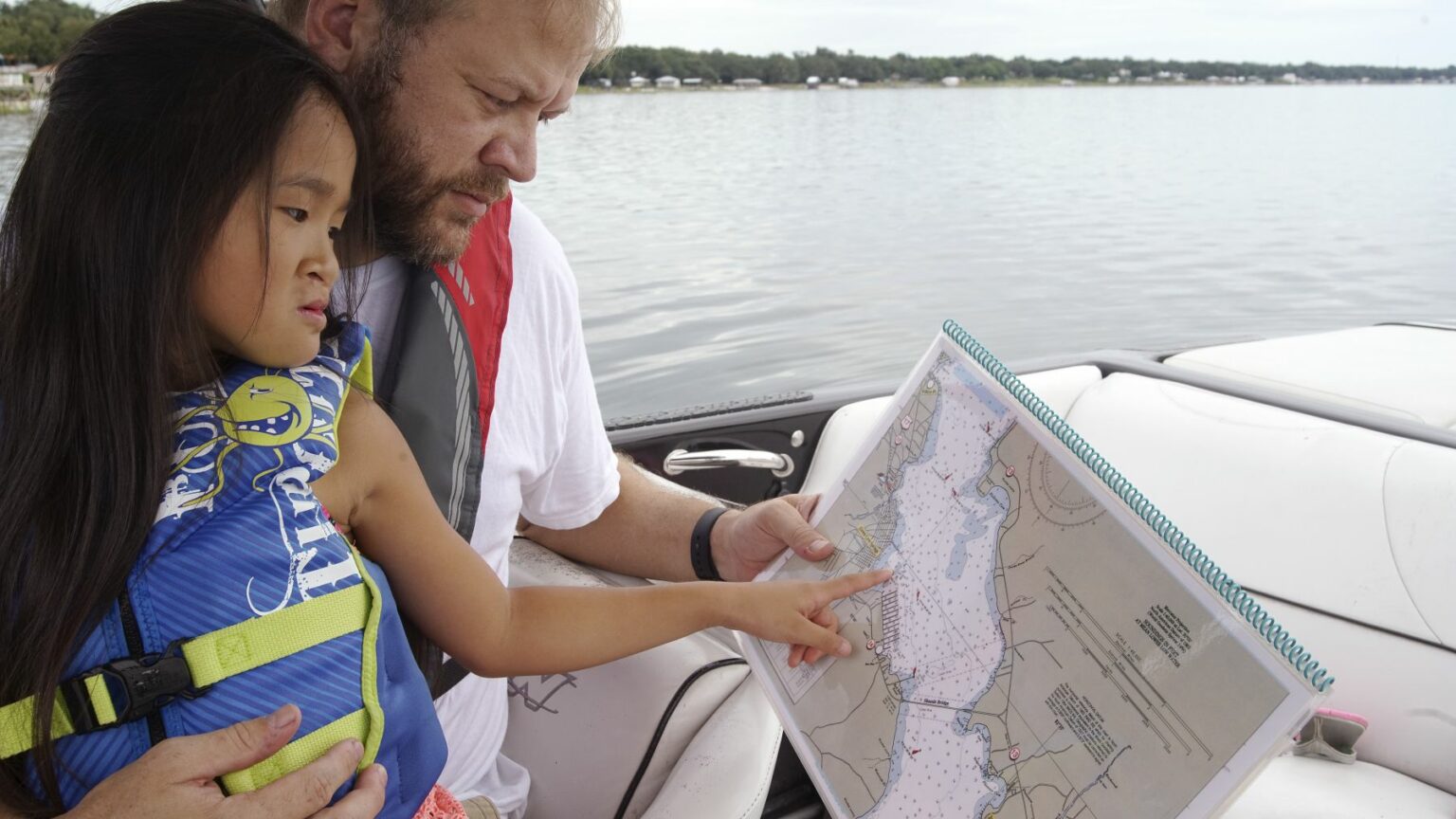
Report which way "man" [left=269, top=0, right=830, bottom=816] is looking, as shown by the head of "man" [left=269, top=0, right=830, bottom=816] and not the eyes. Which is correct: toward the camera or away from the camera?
toward the camera

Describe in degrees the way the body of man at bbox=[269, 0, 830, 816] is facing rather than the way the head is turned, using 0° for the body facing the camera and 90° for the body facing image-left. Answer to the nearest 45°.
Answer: approximately 315°
